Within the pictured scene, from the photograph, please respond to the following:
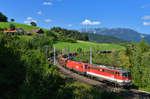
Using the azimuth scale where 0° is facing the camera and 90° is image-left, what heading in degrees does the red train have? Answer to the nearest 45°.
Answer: approximately 315°
